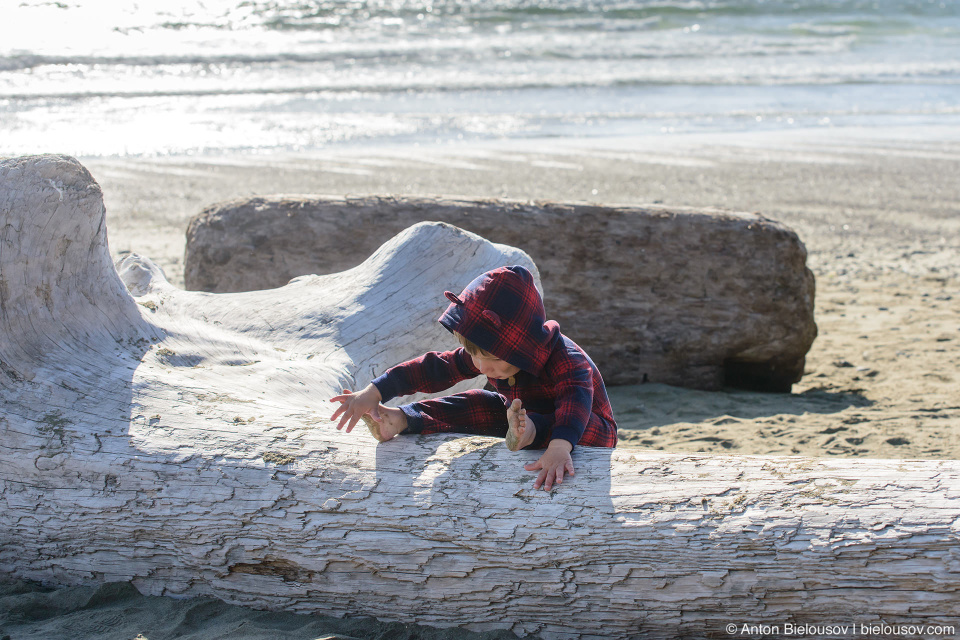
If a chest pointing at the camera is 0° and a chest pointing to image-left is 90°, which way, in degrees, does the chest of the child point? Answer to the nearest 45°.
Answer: approximately 45°
